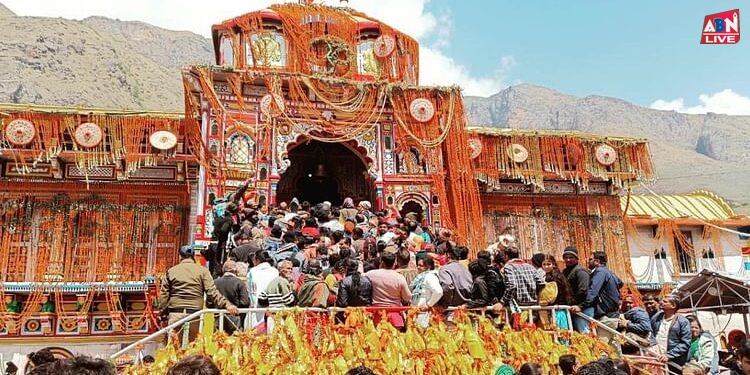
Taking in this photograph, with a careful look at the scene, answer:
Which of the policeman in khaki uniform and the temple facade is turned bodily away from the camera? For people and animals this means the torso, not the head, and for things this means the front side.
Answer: the policeman in khaki uniform

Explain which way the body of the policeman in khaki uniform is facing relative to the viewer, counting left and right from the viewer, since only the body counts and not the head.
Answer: facing away from the viewer

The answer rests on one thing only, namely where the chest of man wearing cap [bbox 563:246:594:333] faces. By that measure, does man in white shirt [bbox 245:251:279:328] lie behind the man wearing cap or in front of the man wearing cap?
in front

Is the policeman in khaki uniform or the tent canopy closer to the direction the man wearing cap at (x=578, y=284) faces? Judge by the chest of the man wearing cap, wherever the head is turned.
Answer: the policeman in khaki uniform

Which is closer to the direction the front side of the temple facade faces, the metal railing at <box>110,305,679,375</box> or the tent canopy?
the metal railing

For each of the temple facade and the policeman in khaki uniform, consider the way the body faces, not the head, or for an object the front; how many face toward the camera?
1

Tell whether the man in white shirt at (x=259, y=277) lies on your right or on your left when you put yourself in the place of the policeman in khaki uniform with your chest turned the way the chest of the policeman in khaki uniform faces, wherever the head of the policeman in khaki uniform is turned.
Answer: on your right

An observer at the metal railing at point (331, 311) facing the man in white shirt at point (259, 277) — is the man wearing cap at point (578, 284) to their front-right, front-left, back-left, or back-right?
back-right

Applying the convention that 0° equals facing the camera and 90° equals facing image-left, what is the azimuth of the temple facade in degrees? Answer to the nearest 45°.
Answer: approximately 0°

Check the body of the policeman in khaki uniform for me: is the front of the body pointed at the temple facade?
yes

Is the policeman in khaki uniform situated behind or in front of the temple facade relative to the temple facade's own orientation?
in front
